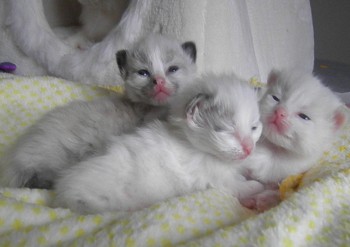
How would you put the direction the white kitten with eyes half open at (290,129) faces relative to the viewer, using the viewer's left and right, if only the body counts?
facing the viewer and to the left of the viewer

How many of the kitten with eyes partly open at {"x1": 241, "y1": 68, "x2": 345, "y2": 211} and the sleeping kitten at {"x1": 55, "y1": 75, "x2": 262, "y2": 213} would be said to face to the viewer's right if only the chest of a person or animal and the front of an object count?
1

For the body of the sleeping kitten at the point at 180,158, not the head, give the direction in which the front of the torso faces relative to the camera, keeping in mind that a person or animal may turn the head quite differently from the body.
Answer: to the viewer's right
